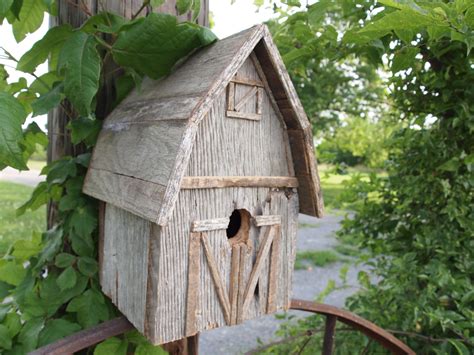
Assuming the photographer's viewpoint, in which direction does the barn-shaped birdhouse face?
facing the viewer and to the right of the viewer
